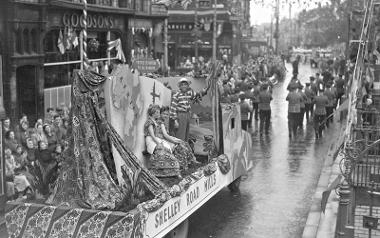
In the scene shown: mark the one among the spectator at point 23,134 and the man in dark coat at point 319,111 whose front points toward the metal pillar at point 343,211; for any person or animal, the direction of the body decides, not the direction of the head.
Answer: the spectator

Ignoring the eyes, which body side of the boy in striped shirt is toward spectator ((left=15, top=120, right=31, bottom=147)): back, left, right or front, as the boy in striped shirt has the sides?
right

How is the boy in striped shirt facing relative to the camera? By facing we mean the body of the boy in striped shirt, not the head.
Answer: toward the camera

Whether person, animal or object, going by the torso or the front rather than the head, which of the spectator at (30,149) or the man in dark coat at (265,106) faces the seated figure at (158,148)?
the spectator

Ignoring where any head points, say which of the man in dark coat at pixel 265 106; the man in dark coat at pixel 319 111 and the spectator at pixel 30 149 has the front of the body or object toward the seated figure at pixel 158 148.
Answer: the spectator

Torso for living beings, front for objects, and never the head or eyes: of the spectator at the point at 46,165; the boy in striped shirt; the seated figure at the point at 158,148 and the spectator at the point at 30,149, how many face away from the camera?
0

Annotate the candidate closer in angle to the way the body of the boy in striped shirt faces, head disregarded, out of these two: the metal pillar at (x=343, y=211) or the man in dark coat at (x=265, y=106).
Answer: the metal pillar

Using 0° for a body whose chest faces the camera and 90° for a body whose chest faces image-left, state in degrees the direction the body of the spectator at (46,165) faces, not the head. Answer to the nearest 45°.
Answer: approximately 315°

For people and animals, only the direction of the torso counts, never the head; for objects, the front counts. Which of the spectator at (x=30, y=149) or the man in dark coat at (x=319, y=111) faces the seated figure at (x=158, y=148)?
the spectator
